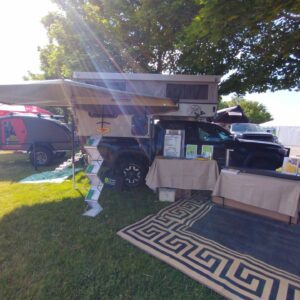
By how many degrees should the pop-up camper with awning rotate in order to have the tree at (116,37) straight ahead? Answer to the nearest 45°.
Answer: approximately 90° to its left

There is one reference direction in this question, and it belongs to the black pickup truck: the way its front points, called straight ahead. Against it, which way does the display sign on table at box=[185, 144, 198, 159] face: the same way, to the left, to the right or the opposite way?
to the right

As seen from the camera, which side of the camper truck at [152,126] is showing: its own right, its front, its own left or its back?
right

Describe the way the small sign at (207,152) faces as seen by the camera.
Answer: facing the viewer

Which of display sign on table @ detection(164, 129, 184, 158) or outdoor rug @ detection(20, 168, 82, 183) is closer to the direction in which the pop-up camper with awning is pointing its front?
the display sign on table

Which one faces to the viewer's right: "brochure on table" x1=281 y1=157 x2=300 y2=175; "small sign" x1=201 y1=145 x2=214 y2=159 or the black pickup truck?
the black pickup truck

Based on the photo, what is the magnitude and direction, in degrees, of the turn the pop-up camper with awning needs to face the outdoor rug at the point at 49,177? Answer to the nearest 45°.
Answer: approximately 180°

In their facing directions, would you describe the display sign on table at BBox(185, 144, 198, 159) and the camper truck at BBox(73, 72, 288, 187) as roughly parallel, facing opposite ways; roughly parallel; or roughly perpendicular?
roughly perpendicular

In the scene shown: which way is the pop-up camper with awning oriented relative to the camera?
to the viewer's right

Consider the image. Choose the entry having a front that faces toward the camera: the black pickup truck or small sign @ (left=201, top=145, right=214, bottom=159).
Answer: the small sign
